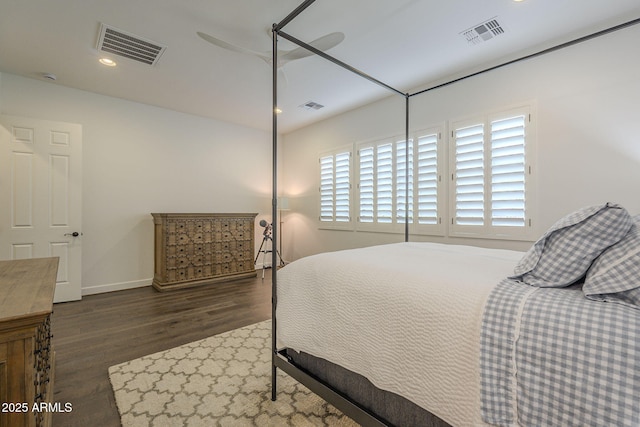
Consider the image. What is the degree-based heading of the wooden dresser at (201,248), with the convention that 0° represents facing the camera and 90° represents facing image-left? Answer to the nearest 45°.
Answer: approximately 315°

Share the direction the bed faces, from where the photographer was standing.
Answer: facing away from the viewer and to the left of the viewer

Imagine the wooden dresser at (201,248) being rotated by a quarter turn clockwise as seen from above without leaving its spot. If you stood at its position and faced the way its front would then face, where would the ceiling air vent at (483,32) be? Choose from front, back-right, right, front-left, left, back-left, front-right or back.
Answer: left
